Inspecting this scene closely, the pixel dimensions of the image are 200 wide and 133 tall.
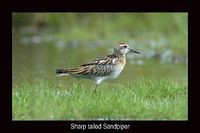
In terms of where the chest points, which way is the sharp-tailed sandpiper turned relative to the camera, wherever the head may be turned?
to the viewer's right
